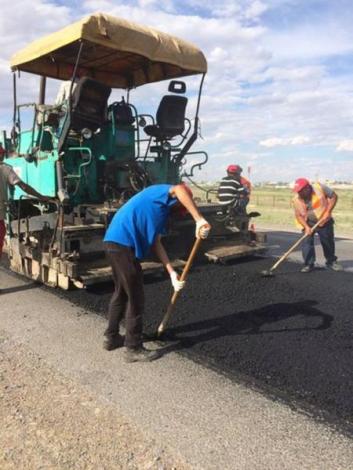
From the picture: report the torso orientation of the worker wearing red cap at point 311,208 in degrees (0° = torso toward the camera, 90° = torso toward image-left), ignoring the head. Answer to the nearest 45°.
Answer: approximately 45°

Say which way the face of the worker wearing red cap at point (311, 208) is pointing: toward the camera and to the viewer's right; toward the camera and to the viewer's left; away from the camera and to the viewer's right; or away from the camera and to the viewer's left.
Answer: toward the camera and to the viewer's left

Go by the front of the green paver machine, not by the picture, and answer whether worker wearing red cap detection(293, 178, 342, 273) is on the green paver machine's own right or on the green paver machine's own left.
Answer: on the green paver machine's own right

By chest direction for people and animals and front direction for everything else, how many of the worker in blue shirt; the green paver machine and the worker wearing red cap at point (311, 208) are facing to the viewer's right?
1

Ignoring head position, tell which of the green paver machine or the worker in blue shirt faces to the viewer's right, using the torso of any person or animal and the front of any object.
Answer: the worker in blue shirt

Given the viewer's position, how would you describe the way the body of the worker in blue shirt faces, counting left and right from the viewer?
facing to the right of the viewer

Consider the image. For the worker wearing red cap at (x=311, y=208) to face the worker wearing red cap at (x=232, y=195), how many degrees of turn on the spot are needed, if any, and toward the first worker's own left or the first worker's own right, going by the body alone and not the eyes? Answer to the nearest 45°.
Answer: approximately 45° to the first worker's own right

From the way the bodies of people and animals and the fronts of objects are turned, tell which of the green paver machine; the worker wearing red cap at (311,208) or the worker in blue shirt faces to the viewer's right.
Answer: the worker in blue shirt

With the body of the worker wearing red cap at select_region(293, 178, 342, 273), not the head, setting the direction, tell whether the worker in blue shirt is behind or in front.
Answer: in front

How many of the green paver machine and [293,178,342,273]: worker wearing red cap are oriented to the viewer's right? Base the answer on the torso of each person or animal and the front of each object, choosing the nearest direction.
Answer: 0

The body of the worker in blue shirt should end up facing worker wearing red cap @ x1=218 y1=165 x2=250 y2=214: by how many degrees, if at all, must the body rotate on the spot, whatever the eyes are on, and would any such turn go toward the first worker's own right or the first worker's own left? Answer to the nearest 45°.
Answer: approximately 90° to the first worker's own left

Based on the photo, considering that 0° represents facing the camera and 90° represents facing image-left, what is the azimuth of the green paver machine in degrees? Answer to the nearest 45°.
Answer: approximately 135°

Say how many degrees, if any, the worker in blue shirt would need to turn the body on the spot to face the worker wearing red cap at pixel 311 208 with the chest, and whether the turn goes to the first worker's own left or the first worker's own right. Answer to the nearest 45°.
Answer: approximately 45° to the first worker's own left
